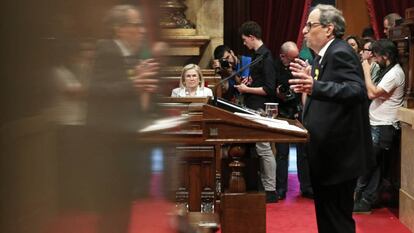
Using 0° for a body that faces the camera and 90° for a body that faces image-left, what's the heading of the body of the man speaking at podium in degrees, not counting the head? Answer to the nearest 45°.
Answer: approximately 90°

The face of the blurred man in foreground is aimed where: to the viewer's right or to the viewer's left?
to the viewer's right

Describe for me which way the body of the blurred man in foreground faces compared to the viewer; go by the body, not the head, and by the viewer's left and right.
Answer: facing to the right of the viewer

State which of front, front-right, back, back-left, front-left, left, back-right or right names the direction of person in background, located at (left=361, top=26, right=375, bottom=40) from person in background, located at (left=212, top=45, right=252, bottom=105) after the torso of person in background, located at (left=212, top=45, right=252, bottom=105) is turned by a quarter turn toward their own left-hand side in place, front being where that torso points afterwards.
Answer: left

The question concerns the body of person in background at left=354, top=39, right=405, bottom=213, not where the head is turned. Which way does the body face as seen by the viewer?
to the viewer's left

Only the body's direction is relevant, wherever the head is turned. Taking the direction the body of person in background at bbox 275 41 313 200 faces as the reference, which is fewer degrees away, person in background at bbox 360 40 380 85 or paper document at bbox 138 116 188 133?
the paper document
